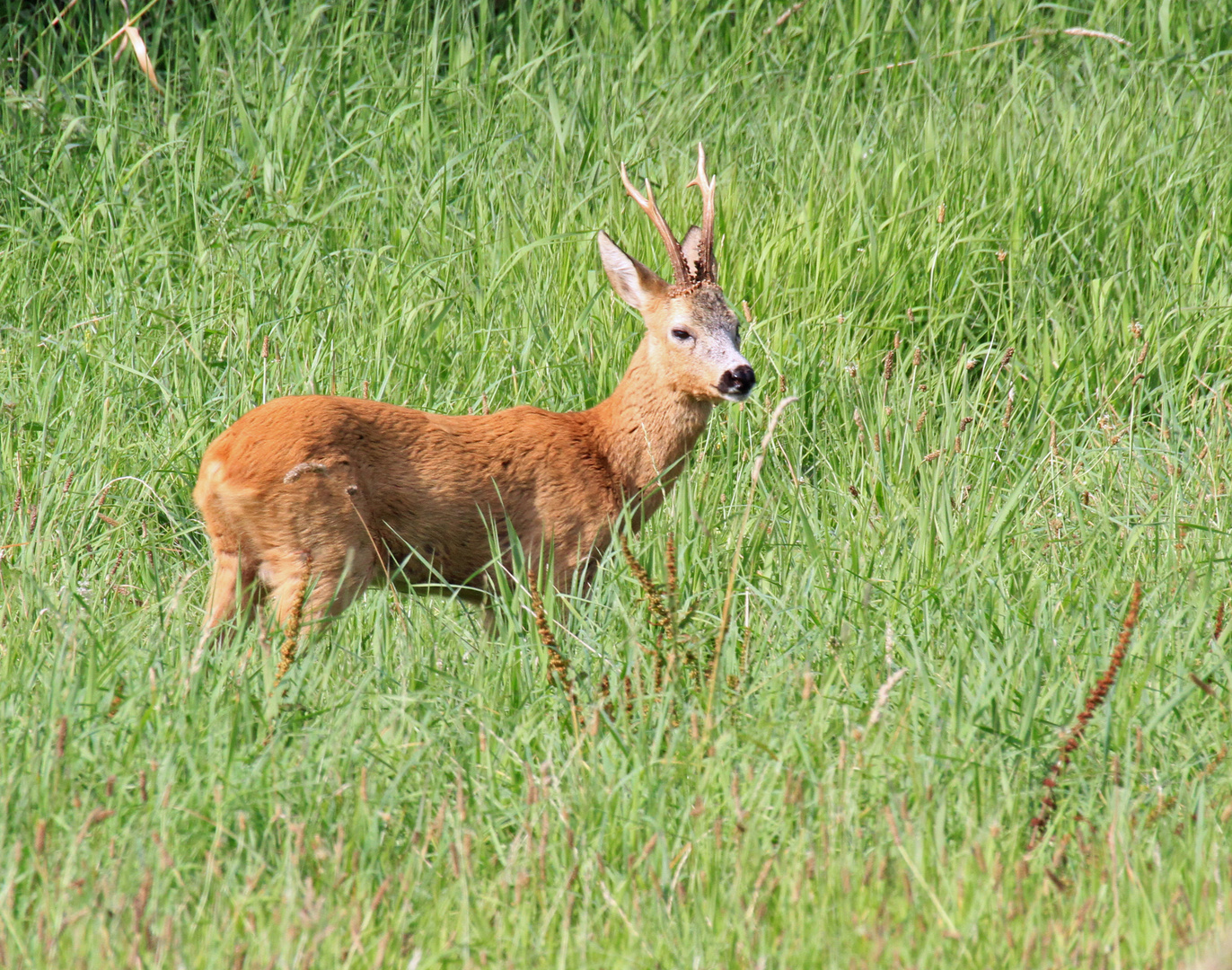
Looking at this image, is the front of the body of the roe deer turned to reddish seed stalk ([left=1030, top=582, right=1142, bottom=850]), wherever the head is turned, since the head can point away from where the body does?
no

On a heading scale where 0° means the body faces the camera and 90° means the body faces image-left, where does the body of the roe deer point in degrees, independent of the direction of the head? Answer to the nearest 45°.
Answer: approximately 270°
